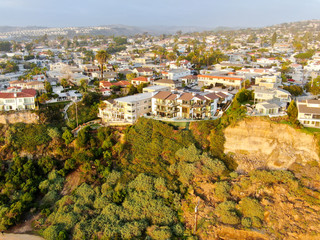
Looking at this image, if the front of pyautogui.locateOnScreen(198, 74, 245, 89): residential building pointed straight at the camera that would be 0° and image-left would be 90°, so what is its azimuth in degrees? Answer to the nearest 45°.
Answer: approximately 0°

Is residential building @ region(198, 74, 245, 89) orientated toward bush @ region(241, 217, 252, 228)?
yes

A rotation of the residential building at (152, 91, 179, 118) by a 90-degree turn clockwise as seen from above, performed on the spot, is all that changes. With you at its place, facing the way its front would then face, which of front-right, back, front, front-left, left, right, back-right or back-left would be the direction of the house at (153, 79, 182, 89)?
right

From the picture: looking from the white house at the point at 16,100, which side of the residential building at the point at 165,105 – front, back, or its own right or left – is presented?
right

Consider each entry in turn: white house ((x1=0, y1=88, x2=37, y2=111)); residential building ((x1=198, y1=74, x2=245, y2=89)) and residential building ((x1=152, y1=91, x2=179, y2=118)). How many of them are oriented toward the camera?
3

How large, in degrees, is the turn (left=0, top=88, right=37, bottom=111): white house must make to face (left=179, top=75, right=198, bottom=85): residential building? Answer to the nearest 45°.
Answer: approximately 90° to its left

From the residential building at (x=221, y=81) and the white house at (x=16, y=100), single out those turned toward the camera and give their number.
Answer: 2

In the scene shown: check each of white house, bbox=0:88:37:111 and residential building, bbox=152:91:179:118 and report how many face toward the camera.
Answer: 2

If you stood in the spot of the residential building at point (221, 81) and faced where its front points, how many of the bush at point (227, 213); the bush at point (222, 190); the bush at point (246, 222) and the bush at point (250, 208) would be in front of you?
4

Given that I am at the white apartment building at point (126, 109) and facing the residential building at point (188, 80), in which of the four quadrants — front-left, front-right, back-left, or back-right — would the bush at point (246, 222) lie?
back-right

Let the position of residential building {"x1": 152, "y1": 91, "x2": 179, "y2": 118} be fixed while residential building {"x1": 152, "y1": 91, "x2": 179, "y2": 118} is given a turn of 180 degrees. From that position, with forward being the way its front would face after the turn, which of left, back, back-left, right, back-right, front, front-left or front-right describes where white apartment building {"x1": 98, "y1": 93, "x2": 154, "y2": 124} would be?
left

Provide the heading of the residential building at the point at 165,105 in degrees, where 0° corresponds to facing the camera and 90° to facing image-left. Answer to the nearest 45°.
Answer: approximately 0°
